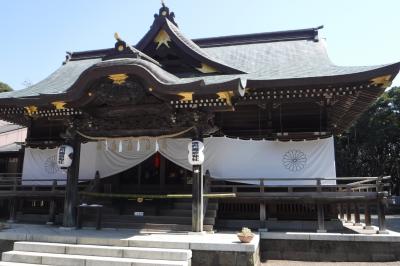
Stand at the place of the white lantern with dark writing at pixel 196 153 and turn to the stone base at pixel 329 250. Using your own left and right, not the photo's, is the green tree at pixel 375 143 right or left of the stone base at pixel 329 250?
left

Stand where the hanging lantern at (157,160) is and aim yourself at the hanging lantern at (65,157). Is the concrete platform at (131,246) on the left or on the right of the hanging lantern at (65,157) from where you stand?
left

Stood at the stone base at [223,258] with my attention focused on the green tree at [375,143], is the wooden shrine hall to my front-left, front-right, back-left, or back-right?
front-left

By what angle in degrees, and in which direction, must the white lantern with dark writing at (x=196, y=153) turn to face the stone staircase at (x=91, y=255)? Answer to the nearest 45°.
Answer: approximately 45° to its right

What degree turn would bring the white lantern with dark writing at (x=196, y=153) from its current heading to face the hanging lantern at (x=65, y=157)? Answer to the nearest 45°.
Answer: approximately 90° to its right

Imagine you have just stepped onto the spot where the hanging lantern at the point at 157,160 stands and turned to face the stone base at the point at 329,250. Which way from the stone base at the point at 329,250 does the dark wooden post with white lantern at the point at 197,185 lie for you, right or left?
right

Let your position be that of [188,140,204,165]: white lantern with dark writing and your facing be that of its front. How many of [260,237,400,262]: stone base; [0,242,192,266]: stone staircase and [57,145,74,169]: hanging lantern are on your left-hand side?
1

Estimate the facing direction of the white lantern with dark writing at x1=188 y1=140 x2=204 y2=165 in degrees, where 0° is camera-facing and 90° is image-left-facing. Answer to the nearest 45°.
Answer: approximately 0°
